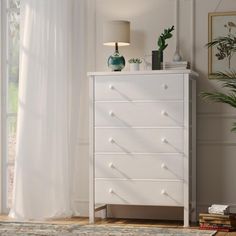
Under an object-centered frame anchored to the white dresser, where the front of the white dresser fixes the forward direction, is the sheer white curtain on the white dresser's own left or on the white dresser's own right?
on the white dresser's own right

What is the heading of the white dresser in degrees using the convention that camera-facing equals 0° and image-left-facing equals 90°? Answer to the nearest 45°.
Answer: approximately 0°

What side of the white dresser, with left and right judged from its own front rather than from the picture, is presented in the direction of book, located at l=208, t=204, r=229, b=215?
left

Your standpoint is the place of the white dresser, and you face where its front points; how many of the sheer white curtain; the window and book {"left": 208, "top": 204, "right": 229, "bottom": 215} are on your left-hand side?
1

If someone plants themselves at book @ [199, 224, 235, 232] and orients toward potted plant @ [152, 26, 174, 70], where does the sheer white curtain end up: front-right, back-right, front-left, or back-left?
front-left

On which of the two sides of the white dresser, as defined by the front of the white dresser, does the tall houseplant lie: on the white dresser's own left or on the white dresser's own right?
on the white dresser's own left

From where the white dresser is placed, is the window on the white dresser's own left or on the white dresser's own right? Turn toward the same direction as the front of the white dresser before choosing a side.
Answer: on the white dresser's own right
